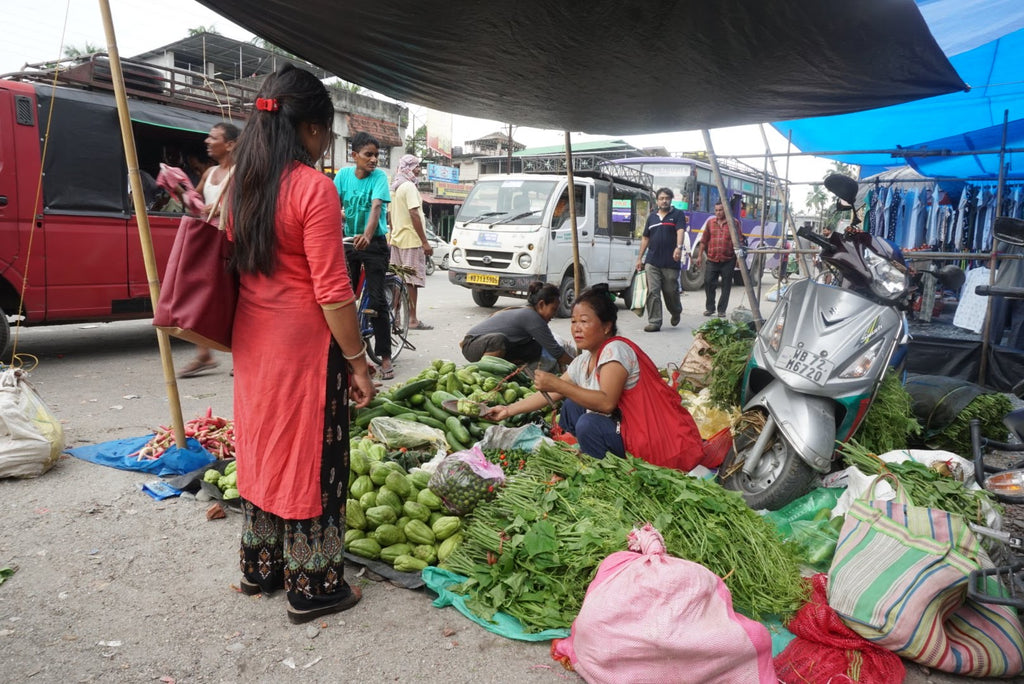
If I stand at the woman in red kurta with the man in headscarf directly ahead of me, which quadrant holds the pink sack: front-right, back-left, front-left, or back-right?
back-right

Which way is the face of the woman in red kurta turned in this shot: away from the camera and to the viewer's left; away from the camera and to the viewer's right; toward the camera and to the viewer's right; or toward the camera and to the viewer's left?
away from the camera and to the viewer's right

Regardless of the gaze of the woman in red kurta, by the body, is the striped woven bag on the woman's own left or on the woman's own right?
on the woman's own right

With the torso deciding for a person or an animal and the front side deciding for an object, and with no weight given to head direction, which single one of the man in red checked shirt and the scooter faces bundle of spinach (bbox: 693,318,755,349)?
the man in red checked shirt

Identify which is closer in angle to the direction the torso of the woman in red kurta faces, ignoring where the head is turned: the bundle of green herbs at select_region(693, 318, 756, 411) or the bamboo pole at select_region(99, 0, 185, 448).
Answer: the bundle of green herbs

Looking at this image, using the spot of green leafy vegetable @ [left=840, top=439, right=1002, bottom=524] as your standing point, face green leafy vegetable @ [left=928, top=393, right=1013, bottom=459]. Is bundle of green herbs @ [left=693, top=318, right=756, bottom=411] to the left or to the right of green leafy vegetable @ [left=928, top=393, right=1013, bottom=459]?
left

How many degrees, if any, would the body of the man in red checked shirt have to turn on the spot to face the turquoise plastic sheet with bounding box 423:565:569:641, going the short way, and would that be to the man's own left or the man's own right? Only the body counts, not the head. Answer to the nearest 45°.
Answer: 0° — they already face it

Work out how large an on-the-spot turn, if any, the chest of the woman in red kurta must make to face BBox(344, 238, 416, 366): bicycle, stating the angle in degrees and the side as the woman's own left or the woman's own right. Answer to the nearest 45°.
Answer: approximately 45° to the woman's own left

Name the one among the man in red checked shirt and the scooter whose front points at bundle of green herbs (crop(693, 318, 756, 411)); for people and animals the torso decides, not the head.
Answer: the man in red checked shirt
